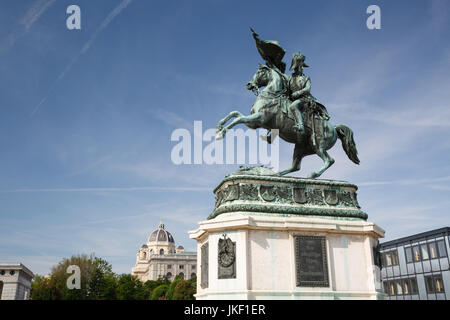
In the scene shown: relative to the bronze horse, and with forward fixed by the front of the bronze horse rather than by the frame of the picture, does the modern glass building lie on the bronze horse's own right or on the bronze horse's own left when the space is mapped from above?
on the bronze horse's own right

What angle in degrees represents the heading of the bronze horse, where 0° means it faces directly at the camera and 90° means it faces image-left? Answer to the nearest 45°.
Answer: approximately 90°
